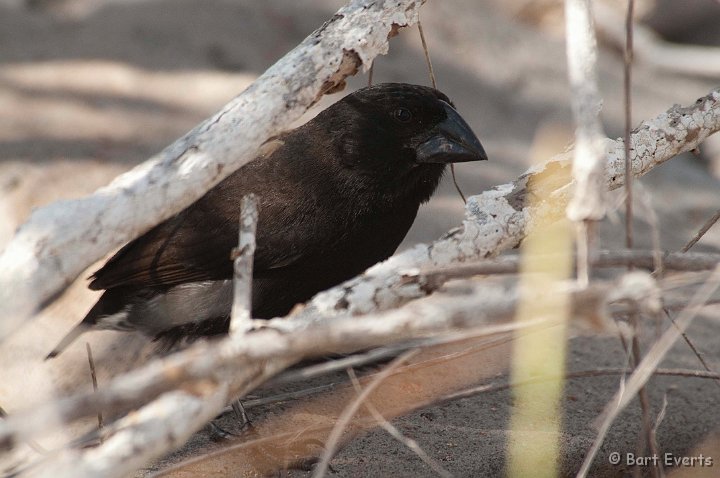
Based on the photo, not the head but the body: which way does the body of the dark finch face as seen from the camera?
to the viewer's right

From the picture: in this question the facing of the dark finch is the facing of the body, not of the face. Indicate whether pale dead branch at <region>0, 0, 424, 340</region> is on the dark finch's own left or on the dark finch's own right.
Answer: on the dark finch's own right

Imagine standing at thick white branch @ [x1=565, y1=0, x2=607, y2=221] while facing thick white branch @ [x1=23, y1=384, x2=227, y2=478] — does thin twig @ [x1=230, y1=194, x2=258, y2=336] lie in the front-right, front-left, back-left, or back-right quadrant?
front-right

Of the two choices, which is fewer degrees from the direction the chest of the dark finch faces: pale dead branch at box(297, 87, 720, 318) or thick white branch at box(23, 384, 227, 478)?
the pale dead branch

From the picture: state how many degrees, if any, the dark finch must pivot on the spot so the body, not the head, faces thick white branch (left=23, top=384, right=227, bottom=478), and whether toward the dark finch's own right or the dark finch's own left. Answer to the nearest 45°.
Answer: approximately 90° to the dark finch's own right

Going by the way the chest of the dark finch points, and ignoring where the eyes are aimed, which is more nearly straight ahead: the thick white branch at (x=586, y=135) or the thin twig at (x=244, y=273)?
the thick white branch

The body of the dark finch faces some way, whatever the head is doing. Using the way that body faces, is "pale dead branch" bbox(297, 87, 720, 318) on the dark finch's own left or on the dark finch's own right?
on the dark finch's own right

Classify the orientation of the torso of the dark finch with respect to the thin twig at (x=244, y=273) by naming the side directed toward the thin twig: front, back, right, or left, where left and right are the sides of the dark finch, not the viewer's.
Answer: right
